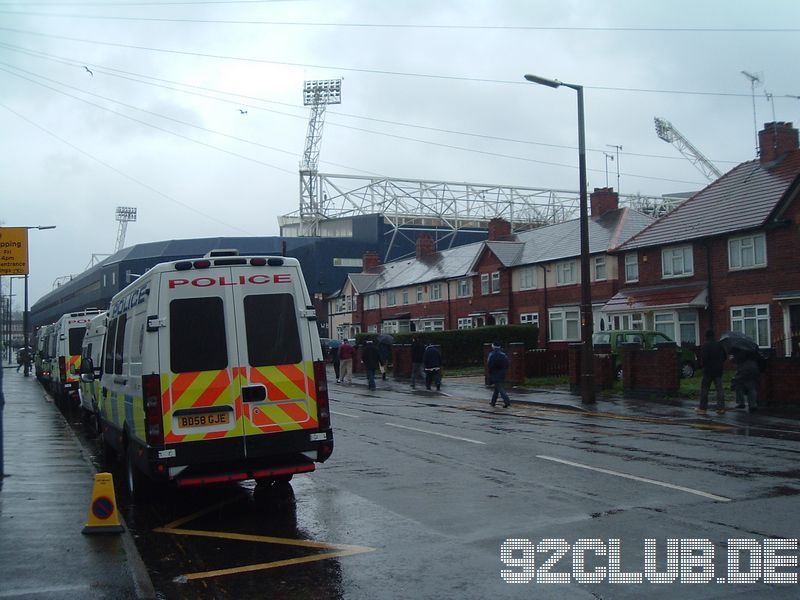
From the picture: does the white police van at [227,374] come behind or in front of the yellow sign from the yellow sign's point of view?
in front

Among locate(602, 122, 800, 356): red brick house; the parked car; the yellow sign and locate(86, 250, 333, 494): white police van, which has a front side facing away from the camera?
the white police van

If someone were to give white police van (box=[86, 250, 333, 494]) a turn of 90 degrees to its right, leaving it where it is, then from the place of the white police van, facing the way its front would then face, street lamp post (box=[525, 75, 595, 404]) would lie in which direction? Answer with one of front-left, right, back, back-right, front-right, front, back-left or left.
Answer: front-left

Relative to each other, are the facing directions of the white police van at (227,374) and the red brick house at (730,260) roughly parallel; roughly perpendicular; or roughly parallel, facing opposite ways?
roughly perpendicular

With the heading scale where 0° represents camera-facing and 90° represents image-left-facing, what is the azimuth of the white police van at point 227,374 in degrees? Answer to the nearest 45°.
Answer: approximately 180°

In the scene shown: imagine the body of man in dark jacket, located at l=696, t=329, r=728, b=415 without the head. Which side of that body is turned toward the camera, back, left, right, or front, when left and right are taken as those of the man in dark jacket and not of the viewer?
back

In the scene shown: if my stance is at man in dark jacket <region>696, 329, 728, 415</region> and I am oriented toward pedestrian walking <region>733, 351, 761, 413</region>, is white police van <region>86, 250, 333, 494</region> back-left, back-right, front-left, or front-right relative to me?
back-right

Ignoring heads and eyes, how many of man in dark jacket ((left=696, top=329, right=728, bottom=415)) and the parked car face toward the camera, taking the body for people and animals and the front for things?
0

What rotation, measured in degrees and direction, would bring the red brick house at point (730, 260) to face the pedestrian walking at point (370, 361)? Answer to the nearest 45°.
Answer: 0° — it already faces them

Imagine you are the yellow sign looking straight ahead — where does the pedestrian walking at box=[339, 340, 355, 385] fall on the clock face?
The pedestrian walking is roughly at 7 o'clock from the yellow sign.

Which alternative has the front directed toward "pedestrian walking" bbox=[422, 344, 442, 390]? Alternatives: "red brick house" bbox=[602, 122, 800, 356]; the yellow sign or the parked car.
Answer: the red brick house

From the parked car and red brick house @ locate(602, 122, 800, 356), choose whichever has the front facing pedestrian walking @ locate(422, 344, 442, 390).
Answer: the red brick house

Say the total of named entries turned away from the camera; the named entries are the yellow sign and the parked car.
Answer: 0
